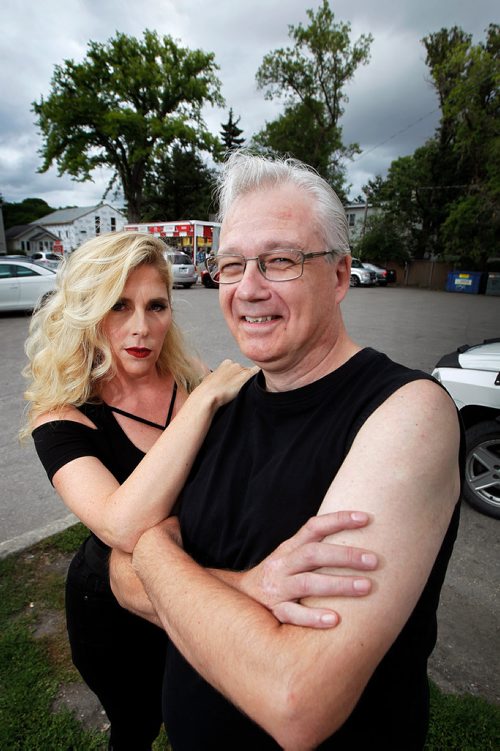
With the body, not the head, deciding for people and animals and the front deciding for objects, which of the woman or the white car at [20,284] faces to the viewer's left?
the white car

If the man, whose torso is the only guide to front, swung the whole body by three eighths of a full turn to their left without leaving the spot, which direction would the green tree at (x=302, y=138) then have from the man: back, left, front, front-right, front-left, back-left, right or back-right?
left

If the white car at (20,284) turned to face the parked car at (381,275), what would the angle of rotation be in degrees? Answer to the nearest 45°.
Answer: approximately 135° to its right

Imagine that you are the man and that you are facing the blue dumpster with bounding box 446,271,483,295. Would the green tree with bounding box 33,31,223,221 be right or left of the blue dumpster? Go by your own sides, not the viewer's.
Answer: left

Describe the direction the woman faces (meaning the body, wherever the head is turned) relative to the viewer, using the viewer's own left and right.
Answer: facing the viewer and to the right of the viewer

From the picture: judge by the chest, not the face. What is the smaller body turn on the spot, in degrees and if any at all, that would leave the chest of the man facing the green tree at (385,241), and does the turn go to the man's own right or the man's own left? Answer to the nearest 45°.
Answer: approximately 135° to the man's own right

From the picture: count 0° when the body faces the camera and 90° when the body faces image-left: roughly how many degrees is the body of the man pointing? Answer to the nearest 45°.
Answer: approximately 45°

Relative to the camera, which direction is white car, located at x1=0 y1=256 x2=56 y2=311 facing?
to the viewer's left

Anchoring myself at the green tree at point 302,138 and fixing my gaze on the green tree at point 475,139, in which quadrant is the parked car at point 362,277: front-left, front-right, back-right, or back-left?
front-right

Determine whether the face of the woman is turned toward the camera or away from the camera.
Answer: toward the camera

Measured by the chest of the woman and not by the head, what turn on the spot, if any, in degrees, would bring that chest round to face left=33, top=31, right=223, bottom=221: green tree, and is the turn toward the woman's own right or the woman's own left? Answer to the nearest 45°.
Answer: approximately 135° to the woman's own left

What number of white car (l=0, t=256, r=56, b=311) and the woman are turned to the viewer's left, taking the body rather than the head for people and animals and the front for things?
1

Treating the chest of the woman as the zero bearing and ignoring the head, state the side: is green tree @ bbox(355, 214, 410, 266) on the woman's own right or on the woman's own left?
on the woman's own left
